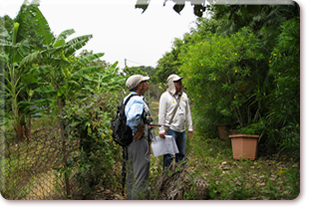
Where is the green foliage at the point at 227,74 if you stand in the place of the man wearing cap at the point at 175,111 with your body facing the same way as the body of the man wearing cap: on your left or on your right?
on your left

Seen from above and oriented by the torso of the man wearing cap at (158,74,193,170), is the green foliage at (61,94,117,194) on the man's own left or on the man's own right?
on the man's own right

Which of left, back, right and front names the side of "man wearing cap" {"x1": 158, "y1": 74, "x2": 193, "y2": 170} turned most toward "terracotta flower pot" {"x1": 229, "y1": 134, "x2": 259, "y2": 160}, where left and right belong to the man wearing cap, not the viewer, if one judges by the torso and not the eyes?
left

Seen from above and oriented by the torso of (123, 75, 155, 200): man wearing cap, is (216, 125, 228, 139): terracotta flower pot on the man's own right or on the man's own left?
on the man's own left

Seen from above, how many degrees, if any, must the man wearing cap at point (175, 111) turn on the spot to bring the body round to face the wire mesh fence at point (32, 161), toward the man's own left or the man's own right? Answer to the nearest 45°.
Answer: approximately 90° to the man's own right

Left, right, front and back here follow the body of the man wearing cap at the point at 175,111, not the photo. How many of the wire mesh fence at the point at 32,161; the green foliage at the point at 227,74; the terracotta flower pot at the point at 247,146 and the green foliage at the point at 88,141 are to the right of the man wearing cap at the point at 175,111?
2

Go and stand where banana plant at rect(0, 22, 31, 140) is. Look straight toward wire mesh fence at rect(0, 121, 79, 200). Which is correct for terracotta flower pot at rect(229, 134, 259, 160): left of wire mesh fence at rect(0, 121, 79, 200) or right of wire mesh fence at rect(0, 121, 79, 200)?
left

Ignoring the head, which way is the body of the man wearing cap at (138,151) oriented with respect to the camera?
to the viewer's right

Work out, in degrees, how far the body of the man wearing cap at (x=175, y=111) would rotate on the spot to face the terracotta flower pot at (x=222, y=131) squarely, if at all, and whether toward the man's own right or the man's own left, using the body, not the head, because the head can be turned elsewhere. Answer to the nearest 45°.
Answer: approximately 135° to the man's own left

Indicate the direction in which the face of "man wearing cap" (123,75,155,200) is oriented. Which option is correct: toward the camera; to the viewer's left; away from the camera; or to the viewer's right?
to the viewer's right

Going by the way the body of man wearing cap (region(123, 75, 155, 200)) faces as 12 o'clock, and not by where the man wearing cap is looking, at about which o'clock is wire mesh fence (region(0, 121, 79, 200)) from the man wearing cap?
The wire mesh fence is roughly at 6 o'clock from the man wearing cap.
